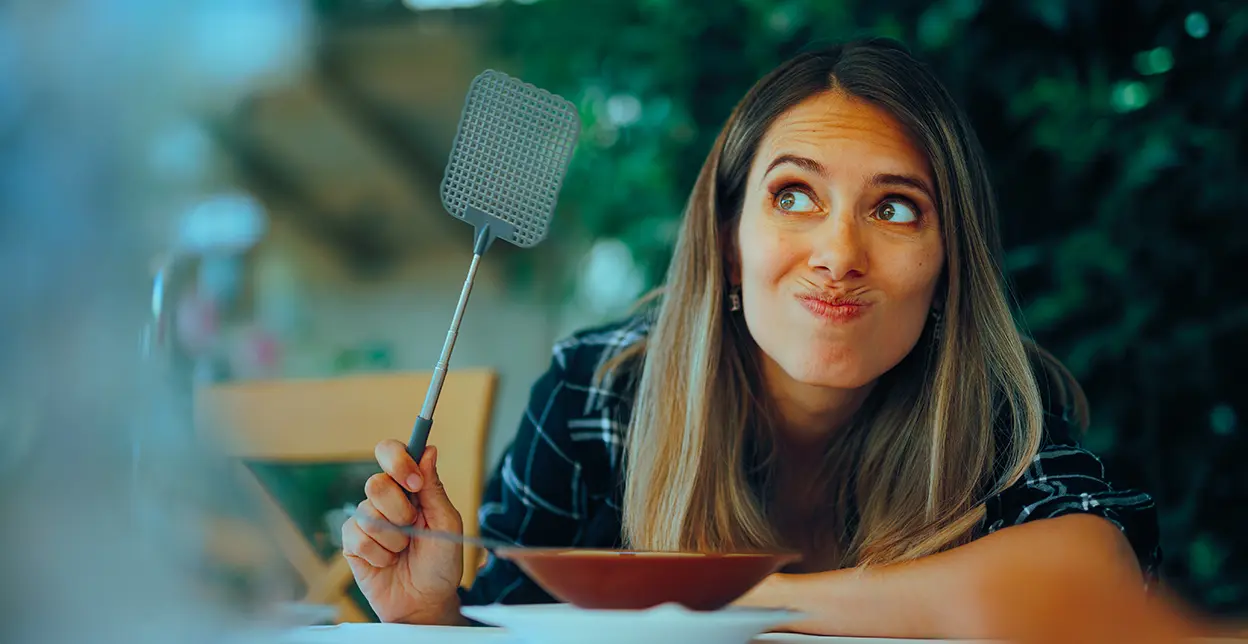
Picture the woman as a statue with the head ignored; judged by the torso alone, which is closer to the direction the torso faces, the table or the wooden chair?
the table

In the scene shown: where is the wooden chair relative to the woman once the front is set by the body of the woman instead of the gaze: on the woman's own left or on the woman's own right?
on the woman's own right

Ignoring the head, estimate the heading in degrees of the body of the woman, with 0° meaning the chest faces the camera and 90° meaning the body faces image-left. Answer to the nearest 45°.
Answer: approximately 0°

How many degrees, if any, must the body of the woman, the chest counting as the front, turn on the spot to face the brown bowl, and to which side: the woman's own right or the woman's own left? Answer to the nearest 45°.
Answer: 0° — they already face it

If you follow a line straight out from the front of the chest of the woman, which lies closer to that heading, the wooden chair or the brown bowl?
the brown bowl
